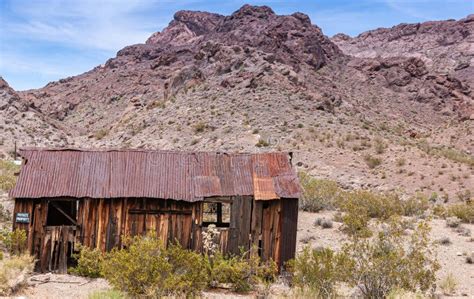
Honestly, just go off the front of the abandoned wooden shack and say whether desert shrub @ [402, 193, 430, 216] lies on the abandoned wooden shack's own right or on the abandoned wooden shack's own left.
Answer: on the abandoned wooden shack's own left

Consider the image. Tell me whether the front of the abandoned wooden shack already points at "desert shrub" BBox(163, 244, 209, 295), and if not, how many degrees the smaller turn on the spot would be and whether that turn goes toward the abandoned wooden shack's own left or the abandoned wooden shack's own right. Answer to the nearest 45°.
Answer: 0° — it already faces it

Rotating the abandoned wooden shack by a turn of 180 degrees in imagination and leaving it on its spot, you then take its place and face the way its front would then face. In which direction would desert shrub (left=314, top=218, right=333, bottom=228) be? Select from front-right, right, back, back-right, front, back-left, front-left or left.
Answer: front-right

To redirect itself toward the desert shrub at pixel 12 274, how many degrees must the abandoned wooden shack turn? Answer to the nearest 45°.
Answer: approximately 45° to its right

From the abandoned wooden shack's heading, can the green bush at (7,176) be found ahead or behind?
behind

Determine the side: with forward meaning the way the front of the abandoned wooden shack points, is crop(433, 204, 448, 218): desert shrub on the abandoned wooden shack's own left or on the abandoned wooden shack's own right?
on the abandoned wooden shack's own left

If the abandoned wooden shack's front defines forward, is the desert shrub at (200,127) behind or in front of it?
behind

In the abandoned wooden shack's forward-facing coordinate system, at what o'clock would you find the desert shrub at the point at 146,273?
The desert shrub is roughly at 12 o'clock from the abandoned wooden shack.

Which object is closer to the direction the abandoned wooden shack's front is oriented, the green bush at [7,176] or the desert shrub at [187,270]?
the desert shrub

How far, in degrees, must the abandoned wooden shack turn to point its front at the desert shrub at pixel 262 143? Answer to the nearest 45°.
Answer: approximately 180°

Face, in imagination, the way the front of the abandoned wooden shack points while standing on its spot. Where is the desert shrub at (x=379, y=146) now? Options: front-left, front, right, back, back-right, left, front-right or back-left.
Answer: back-left

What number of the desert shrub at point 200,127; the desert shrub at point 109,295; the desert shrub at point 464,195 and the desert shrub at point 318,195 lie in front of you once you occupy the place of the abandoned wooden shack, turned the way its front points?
1

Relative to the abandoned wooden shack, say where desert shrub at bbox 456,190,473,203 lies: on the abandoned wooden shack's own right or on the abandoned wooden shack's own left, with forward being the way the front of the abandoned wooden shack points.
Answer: on the abandoned wooden shack's own left

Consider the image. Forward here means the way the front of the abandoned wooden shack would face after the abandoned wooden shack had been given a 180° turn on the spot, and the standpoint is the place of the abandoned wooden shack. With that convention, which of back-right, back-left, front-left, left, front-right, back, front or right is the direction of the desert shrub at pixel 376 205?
front-right

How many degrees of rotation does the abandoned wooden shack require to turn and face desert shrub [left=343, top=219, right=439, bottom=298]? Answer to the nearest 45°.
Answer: approximately 45° to its left

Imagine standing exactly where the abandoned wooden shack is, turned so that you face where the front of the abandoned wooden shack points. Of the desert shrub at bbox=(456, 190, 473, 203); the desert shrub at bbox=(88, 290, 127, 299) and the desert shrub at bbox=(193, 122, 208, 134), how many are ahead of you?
1

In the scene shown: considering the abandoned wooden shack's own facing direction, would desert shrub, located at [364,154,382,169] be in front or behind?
behind

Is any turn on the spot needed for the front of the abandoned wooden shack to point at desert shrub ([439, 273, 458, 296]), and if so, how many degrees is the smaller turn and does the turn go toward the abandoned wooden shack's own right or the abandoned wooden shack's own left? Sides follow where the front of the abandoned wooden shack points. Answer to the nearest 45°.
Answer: approximately 90° to the abandoned wooden shack's own left

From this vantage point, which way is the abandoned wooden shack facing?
toward the camera
